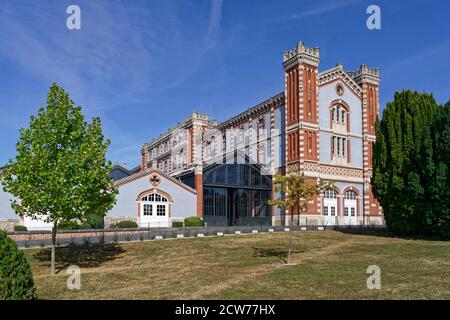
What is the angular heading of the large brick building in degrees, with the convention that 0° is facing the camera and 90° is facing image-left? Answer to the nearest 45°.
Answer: approximately 315°

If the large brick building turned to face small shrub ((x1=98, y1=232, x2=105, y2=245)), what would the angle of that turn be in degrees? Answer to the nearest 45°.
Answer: approximately 90° to its right

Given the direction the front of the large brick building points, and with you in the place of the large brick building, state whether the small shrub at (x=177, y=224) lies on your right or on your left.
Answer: on your right

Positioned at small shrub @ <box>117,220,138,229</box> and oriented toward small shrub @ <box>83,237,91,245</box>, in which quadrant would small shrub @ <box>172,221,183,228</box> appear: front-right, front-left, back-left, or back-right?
back-left

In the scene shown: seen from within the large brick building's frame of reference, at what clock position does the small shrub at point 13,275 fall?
The small shrub is roughly at 2 o'clock from the large brick building.

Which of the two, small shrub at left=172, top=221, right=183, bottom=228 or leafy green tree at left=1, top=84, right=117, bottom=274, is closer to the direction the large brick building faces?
the leafy green tree

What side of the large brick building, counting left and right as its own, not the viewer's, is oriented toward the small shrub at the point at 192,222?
right
